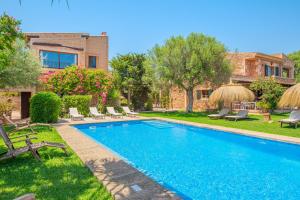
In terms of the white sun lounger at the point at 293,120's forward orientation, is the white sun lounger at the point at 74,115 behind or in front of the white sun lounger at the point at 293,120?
in front

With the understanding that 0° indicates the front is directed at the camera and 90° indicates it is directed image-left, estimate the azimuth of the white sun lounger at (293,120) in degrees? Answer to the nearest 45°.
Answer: approximately 90°

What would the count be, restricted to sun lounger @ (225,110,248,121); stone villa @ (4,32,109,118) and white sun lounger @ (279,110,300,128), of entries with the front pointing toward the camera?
1

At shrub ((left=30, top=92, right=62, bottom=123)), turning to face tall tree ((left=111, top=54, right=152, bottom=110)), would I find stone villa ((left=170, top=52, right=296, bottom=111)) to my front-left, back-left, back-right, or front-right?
front-right

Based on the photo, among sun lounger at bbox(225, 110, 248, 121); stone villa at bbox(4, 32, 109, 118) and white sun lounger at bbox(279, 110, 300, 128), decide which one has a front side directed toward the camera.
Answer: the stone villa

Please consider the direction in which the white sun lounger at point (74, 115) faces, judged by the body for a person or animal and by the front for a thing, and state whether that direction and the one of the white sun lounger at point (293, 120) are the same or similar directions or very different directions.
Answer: very different directions

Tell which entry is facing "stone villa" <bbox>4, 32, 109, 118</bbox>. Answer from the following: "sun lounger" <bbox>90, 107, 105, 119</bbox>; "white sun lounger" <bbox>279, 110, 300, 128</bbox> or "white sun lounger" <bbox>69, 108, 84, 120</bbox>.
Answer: "white sun lounger" <bbox>279, 110, 300, 128</bbox>

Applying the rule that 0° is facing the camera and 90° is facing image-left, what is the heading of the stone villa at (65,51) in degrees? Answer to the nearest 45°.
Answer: approximately 0°

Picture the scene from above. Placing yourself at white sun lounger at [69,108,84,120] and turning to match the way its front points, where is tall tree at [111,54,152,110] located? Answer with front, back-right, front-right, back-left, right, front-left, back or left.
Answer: left

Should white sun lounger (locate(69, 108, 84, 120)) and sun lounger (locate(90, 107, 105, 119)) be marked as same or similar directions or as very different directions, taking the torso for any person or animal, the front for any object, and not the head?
same or similar directions

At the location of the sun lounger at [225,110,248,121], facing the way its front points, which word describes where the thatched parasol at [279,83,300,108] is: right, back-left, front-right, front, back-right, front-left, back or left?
back-left

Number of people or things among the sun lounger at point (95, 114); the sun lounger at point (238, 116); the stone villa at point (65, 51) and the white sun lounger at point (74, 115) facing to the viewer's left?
1

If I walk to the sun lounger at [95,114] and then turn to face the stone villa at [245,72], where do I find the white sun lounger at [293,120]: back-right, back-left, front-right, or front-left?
front-right

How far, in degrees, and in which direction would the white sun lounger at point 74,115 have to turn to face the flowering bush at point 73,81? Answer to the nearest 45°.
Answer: approximately 135° to its left

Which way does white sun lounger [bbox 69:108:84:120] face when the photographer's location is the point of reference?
facing the viewer and to the right of the viewer

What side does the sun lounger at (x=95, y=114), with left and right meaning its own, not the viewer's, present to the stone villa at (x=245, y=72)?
left

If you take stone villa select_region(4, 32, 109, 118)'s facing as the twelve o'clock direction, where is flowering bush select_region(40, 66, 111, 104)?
The flowering bush is roughly at 12 o'clock from the stone villa.

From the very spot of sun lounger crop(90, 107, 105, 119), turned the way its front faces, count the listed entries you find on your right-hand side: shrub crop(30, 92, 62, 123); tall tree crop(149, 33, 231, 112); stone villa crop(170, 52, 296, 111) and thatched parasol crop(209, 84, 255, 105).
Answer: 1
